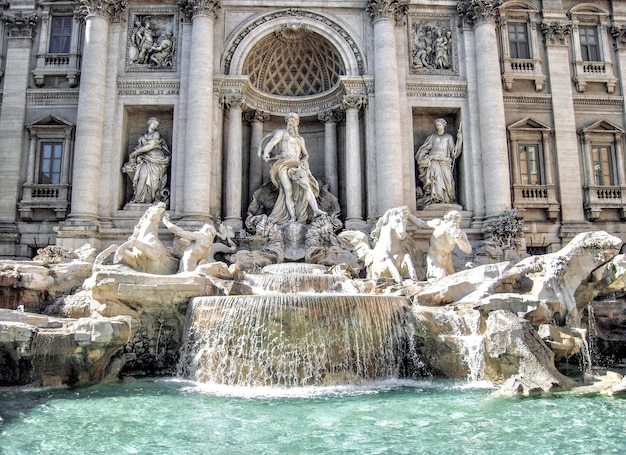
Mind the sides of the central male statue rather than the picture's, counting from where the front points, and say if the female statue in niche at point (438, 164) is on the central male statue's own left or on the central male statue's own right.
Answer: on the central male statue's own left

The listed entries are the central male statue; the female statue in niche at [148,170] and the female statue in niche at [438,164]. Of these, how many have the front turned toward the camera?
3

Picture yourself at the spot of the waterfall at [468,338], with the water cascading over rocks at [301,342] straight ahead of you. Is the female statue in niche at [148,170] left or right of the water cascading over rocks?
right

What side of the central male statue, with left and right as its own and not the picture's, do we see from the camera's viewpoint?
front

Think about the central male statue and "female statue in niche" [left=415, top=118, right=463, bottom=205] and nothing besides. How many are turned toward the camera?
2

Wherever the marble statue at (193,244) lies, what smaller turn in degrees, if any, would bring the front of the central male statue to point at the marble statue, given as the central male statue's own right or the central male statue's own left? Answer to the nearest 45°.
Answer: approximately 45° to the central male statue's own right

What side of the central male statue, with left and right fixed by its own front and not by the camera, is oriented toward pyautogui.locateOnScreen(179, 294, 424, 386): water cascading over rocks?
front

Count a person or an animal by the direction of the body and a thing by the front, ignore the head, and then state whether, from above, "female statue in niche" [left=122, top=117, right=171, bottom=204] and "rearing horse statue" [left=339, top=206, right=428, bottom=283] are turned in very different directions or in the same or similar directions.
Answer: same or similar directions

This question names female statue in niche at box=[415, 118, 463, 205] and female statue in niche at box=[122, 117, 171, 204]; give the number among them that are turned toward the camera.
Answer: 2

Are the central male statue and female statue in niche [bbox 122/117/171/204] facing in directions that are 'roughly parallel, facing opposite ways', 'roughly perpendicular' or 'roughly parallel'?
roughly parallel

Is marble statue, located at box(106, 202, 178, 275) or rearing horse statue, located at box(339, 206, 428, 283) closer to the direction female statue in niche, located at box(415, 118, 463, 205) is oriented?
the rearing horse statue

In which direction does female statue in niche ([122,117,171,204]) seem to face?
toward the camera

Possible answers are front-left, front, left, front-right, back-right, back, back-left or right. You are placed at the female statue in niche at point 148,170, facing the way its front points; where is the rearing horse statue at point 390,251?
front-left

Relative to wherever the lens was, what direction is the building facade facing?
facing the viewer

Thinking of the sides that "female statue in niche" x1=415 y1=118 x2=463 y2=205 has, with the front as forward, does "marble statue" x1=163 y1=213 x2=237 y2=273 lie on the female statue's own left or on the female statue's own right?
on the female statue's own right

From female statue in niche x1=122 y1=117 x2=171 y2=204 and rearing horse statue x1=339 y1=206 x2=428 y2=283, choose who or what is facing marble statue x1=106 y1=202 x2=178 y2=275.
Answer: the female statue in niche

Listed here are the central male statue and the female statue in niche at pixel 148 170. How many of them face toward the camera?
2
